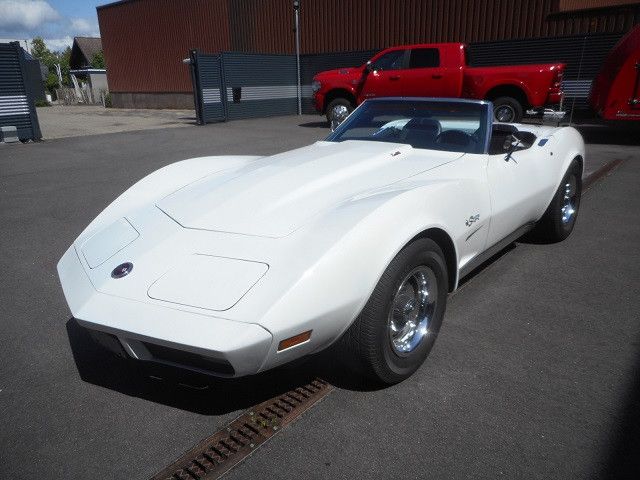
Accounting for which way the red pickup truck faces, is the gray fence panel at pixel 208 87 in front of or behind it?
in front

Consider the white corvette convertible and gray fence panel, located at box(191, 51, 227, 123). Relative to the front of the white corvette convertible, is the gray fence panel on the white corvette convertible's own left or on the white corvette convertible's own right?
on the white corvette convertible's own right

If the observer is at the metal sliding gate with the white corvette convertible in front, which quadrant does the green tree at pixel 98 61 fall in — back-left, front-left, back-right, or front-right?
back-right

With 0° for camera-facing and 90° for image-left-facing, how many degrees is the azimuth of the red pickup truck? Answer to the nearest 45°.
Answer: approximately 90°

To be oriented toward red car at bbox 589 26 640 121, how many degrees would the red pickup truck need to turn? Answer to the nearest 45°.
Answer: approximately 135° to its left

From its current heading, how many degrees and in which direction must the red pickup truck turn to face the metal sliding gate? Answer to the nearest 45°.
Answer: approximately 45° to its right

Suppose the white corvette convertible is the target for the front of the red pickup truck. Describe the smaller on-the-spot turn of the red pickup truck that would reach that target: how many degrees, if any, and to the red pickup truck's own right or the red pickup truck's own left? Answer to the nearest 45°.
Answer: approximately 90° to the red pickup truck's own left

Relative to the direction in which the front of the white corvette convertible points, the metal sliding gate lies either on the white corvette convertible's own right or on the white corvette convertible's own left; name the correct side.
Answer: on the white corvette convertible's own right

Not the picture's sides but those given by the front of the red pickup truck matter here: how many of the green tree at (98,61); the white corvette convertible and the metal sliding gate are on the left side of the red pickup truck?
1

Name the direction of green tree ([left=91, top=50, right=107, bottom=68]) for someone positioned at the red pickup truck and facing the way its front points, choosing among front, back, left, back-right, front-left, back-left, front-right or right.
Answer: front-right

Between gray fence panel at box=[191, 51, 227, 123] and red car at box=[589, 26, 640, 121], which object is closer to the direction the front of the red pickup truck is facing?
the gray fence panel
